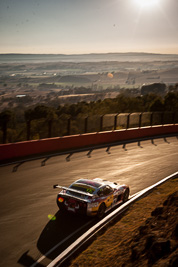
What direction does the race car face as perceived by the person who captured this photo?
facing away from the viewer and to the right of the viewer

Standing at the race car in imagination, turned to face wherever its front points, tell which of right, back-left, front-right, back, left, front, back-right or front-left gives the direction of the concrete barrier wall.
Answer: front-left
